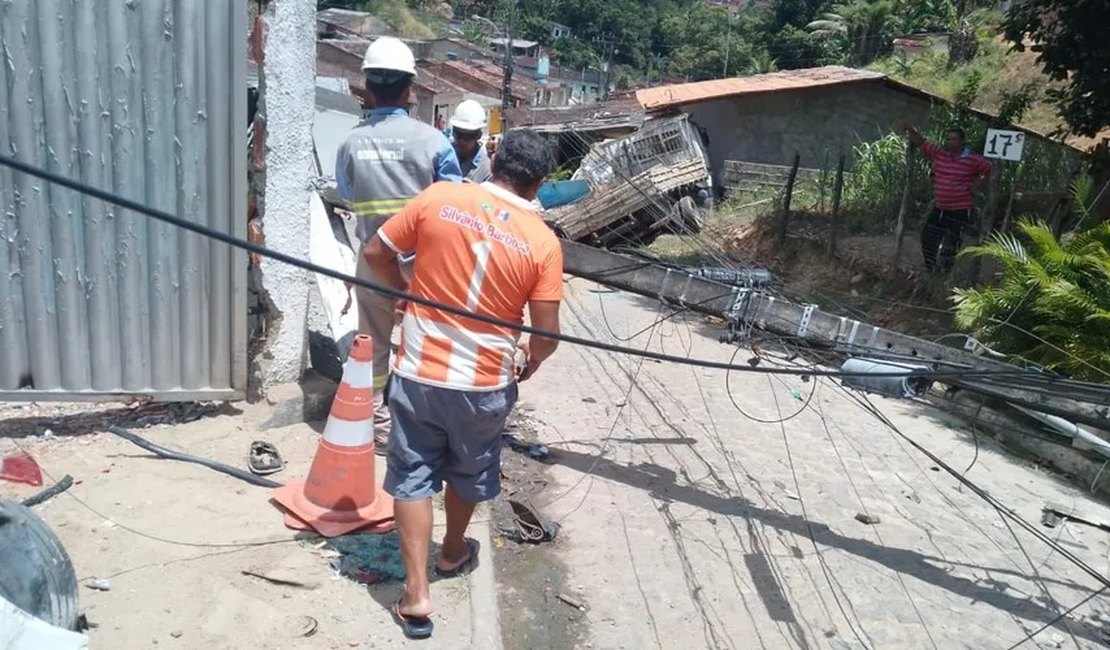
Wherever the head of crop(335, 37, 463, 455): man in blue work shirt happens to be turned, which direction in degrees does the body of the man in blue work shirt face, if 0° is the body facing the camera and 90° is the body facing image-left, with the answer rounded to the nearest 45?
approximately 180°

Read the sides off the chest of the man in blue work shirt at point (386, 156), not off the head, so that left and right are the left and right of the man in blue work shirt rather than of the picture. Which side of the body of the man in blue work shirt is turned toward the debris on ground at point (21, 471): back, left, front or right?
left

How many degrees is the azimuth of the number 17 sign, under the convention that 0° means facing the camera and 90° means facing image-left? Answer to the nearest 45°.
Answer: approximately 0°

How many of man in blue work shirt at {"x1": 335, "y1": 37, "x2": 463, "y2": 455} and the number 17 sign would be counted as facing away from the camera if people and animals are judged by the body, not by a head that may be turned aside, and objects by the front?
1

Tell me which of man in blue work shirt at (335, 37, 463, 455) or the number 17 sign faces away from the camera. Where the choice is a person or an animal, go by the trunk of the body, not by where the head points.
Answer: the man in blue work shirt

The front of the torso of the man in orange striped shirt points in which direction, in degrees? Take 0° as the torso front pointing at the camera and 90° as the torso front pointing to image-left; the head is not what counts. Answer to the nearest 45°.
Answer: approximately 180°

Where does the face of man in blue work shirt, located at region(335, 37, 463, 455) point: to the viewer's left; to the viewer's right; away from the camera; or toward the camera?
away from the camera

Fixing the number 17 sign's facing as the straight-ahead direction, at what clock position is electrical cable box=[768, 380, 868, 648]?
The electrical cable is roughly at 12 o'clock from the number 17 sign.

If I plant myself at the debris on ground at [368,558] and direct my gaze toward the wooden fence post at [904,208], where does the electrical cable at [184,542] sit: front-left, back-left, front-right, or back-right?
back-left
